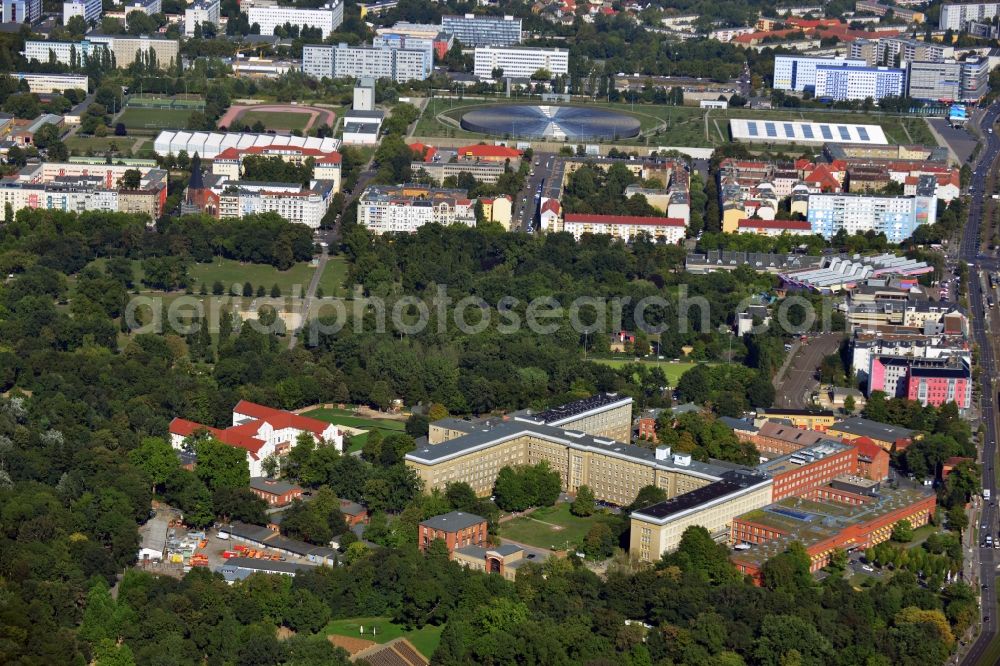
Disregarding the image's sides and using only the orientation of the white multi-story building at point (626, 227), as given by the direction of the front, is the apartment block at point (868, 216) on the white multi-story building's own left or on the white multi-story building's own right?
on the white multi-story building's own left

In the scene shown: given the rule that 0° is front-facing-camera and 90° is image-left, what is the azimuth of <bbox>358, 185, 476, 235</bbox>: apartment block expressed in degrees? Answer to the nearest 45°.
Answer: approximately 0°

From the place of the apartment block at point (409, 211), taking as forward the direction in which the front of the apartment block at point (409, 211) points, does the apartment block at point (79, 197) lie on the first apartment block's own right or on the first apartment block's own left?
on the first apartment block's own right

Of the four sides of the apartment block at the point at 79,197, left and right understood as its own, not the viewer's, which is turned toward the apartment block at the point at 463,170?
left

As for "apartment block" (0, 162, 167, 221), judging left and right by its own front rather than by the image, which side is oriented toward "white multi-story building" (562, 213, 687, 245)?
left

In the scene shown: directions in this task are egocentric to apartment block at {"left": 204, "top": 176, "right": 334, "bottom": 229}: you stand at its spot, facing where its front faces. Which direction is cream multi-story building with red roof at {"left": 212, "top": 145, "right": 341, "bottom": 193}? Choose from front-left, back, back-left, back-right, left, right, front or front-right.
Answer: back
